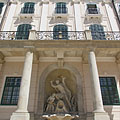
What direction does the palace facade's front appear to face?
toward the camera

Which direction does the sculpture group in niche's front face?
toward the camera
